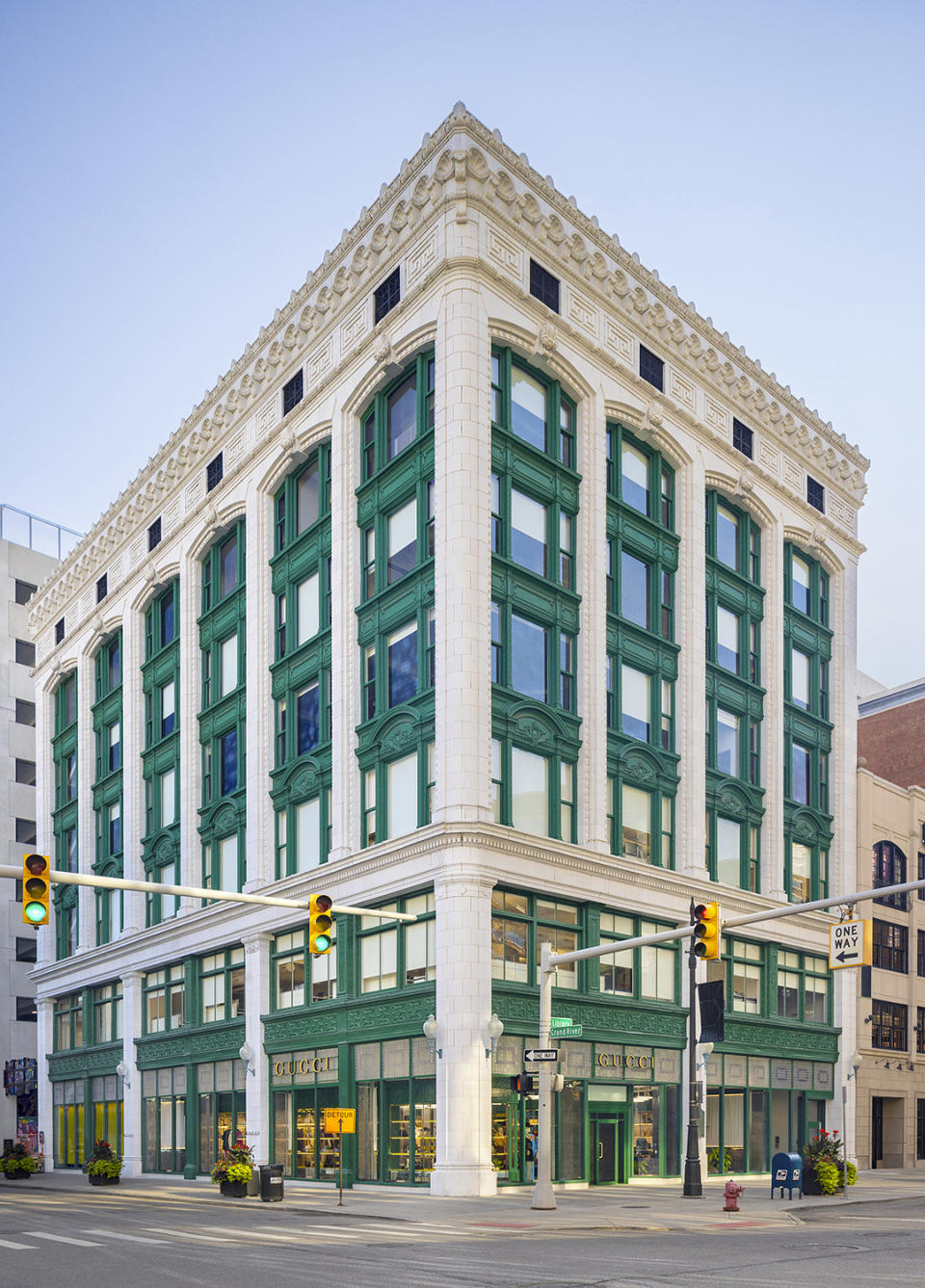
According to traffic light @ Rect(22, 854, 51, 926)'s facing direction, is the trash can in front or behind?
behind

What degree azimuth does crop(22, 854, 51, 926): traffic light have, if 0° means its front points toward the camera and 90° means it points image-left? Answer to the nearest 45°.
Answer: approximately 0°
